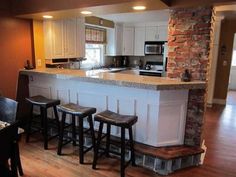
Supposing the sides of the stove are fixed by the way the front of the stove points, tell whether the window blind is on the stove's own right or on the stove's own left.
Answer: on the stove's own right

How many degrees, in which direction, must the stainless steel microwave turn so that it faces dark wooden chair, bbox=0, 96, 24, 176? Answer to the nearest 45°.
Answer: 0° — it already faces it

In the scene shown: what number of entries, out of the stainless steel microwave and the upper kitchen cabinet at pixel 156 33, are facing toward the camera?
2

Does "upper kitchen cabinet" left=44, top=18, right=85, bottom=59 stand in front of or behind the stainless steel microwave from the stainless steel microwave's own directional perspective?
in front

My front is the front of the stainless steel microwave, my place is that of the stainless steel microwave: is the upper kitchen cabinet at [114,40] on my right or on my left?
on my right

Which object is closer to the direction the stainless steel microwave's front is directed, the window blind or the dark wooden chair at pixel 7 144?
the dark wooden chair

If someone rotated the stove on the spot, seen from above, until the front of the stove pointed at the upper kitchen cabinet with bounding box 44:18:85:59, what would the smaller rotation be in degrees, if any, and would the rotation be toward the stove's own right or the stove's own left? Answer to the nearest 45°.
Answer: approximately 45° to the stove's own right

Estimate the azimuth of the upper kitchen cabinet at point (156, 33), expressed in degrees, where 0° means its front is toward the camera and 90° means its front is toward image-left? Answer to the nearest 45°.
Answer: approximately 0°

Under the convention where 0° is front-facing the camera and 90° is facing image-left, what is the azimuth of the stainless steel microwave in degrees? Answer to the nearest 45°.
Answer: approximately 0°

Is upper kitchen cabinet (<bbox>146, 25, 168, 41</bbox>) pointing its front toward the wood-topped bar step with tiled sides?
yes

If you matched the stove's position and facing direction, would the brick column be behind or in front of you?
in front
